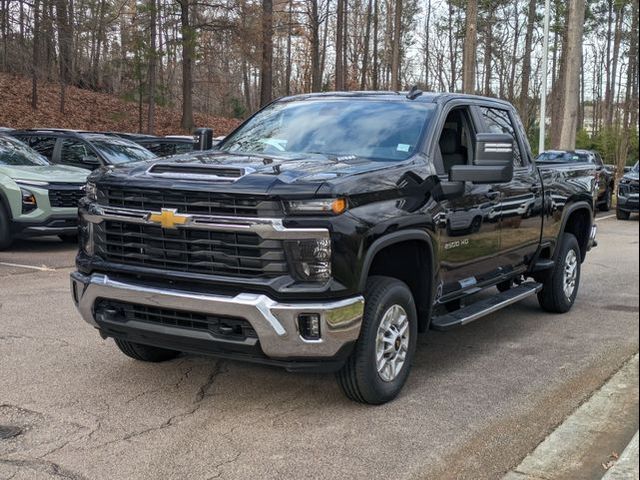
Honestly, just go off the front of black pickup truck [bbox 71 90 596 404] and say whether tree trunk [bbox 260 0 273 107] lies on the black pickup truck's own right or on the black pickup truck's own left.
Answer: on the black pickup truck's own right

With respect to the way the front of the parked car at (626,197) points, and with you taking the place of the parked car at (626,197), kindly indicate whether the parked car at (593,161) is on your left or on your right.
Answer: on your right

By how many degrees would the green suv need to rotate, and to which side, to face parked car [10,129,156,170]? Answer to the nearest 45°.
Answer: approximately 135° to its left

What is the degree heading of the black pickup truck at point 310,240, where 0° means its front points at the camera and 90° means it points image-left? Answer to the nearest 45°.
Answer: approximately 45°

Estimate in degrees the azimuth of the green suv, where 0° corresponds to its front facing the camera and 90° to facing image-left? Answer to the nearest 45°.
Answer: approximately 315°

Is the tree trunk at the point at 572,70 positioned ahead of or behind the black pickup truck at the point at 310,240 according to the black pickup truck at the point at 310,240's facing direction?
behind

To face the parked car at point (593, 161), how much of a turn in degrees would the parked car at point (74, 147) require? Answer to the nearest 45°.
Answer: approximately 45° to its left
